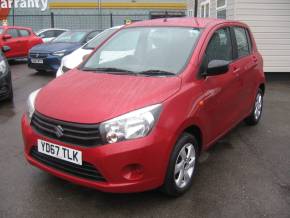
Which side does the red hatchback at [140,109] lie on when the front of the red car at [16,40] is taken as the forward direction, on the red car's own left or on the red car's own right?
on the red car's own left

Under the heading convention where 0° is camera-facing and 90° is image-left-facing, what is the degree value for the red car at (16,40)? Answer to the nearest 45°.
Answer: approximately 45°

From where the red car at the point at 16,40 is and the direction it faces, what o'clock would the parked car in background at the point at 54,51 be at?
The parked car in background is roughly at 10 o'clock from the red car.

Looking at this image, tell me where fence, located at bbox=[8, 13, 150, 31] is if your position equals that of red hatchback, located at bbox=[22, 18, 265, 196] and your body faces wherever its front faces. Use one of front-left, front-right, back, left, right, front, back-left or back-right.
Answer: back-right

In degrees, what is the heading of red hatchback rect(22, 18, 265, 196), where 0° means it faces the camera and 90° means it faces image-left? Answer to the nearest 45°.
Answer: approximately 45°
